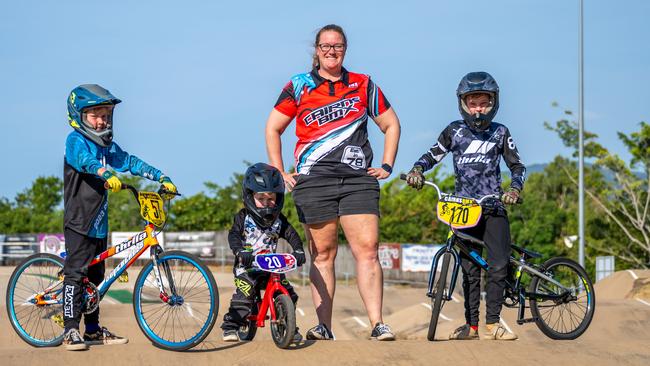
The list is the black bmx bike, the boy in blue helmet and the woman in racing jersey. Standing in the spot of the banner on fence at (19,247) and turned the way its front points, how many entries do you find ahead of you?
3

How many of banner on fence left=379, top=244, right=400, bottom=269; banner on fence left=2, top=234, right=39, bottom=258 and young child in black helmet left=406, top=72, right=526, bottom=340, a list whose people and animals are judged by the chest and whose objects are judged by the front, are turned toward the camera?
3

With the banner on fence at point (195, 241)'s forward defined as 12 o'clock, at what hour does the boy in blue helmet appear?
The boy in blue helmet is roughly at 12 o'clock from the banner on fence.

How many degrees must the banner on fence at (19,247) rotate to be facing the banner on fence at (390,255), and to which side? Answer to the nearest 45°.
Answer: approximately 45° to its left

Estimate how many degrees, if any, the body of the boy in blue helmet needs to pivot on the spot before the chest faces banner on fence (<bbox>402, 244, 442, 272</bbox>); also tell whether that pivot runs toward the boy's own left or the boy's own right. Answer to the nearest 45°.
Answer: approximately 90° to the boy's own left

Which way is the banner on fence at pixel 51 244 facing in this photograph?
toward the camera

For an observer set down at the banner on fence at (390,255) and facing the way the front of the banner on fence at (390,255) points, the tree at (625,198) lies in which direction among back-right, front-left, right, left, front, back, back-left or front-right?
left

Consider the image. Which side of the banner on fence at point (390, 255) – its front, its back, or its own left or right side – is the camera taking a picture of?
front

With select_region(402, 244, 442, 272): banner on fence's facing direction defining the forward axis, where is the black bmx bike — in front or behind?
in front

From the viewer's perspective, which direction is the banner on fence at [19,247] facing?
toward the camera

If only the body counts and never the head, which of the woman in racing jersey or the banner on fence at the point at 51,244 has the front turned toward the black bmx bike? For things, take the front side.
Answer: the banner on fence
